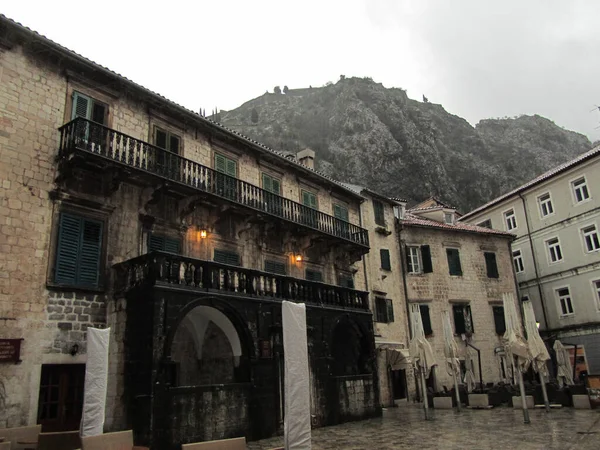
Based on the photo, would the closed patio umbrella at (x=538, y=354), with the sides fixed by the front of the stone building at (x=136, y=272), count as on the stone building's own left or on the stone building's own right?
on the stone building's own left

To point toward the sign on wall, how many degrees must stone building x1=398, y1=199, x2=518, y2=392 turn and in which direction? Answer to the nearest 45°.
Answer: approximately 45° to its right

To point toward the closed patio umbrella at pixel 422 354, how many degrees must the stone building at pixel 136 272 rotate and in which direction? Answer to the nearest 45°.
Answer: approximately 45° to its left

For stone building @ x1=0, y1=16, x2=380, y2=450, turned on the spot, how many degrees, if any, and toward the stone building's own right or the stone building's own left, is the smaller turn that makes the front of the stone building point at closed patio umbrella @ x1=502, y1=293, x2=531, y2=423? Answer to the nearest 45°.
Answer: approximately 45° to the stone building's own left

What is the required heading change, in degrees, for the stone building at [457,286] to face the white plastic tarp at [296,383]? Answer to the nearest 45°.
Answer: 0° — it already faces it

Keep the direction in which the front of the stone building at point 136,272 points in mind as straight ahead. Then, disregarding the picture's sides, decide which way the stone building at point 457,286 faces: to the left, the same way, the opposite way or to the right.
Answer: to the right

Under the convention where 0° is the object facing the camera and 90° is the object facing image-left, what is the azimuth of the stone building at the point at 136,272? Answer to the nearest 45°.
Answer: approximately 315°

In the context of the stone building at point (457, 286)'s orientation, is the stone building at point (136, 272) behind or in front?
in front

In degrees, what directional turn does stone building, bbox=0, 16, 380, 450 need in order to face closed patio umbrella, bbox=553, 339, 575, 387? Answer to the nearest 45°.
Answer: approximately 45° to its left

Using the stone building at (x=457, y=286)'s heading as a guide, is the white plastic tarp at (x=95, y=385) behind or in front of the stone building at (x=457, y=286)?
in front
